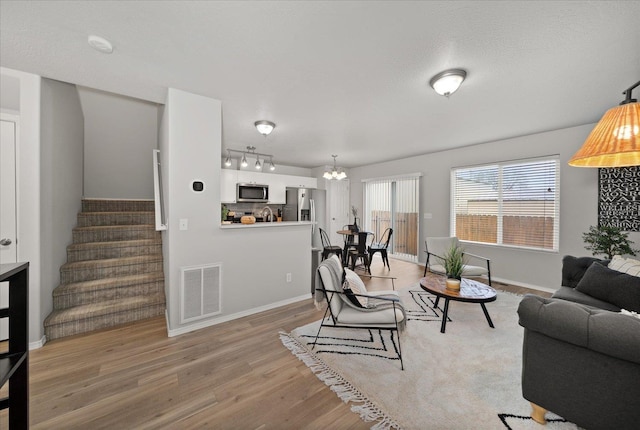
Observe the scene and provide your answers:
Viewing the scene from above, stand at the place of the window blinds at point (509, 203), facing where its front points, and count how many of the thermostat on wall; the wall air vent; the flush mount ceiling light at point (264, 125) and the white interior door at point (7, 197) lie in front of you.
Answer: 4

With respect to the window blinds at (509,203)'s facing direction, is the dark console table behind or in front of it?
in front

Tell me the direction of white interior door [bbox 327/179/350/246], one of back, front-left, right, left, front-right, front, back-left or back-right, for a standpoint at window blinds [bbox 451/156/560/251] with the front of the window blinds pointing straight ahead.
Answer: front-right

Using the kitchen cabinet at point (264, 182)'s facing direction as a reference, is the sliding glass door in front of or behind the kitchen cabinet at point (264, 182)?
in front

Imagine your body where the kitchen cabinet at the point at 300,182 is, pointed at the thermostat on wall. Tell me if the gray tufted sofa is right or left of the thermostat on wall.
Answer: left

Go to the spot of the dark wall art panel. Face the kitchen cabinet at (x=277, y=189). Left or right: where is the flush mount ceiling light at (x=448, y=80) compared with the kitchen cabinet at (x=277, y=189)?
left

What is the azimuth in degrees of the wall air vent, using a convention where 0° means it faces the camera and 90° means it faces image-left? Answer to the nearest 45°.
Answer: approximately 315°
